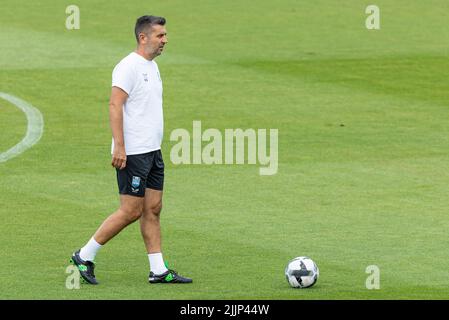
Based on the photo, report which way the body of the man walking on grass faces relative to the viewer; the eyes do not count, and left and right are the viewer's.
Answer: facing to the right of the viewer
